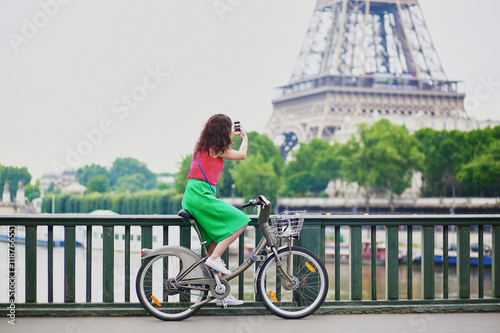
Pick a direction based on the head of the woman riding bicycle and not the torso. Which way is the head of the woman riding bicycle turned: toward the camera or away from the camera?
away from the camera

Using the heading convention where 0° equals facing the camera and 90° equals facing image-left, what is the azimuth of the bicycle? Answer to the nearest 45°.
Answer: approximately 270°

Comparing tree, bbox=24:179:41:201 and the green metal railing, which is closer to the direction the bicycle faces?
the green metal railing

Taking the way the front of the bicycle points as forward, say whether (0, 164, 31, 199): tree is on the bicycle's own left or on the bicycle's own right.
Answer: on the bicycle's own left

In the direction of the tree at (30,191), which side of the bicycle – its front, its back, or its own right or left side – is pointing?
left
